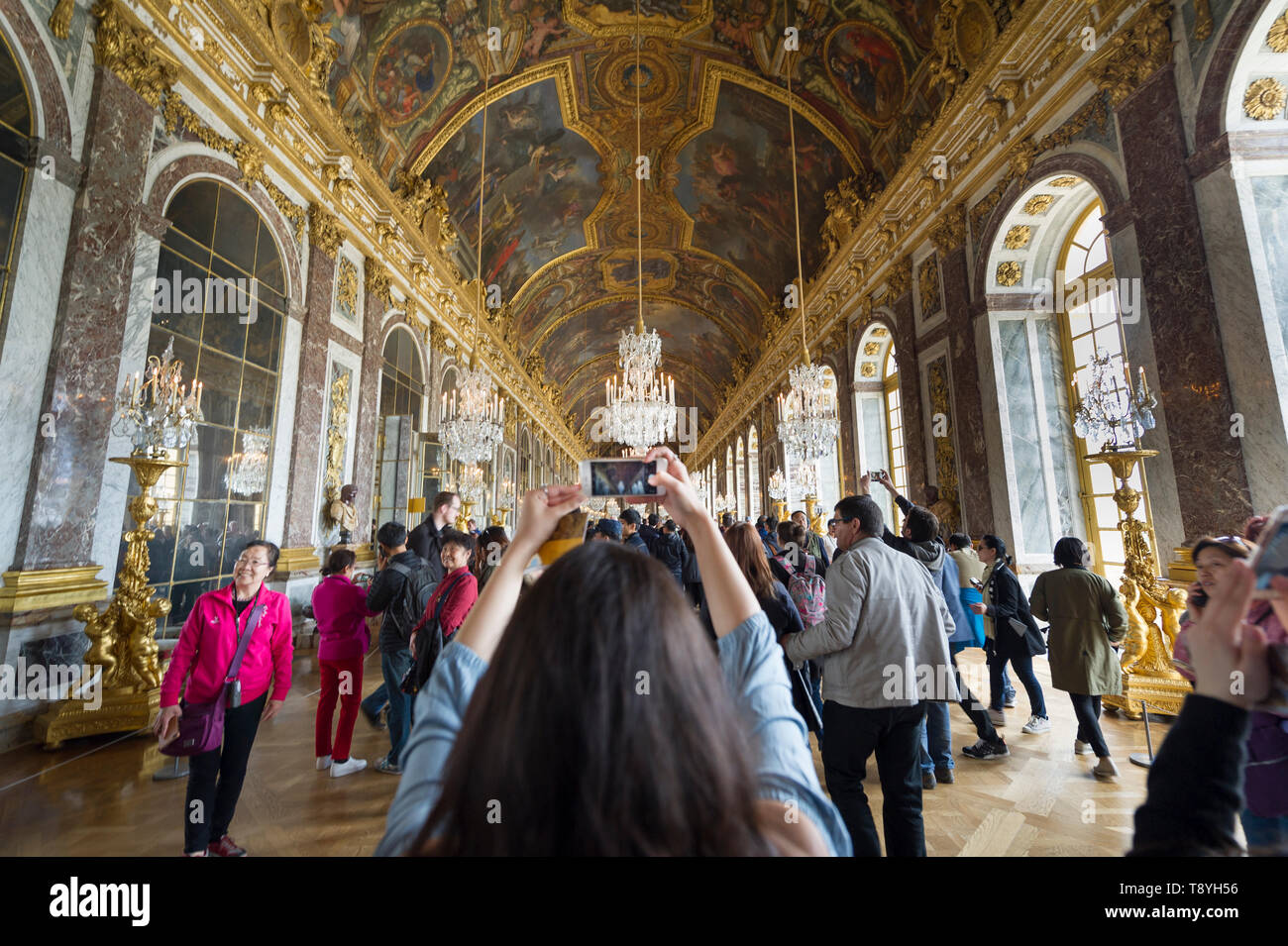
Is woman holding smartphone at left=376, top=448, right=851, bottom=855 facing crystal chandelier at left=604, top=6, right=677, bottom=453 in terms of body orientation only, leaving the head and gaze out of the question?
yes

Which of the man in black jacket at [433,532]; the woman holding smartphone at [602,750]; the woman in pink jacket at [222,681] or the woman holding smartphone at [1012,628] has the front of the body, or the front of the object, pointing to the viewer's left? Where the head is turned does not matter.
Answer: the woman holding smartphone at [1012,628]

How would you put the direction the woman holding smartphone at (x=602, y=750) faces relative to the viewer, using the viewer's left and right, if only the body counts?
facing away from the viewer

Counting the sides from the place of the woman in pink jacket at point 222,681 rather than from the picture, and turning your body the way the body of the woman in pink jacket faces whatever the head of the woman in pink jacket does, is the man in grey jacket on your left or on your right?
on your left

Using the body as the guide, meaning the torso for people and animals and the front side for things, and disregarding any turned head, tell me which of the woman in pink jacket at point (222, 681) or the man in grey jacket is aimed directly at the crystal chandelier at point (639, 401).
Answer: the man in grey jacket

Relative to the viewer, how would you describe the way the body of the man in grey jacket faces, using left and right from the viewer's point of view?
facing away from the viewer and to the left of the viewer

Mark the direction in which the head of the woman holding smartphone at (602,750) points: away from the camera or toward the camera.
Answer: away from the camera

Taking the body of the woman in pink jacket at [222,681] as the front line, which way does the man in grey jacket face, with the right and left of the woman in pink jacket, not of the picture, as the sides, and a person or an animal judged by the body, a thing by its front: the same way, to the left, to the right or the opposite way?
the opposite way

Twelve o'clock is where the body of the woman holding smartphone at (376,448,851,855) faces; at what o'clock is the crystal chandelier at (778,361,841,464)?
The crystal chandelier is roughly at 1 o'clock from the woman holding smartphone.

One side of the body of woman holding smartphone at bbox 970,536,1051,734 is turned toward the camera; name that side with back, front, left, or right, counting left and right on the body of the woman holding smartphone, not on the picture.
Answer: left
